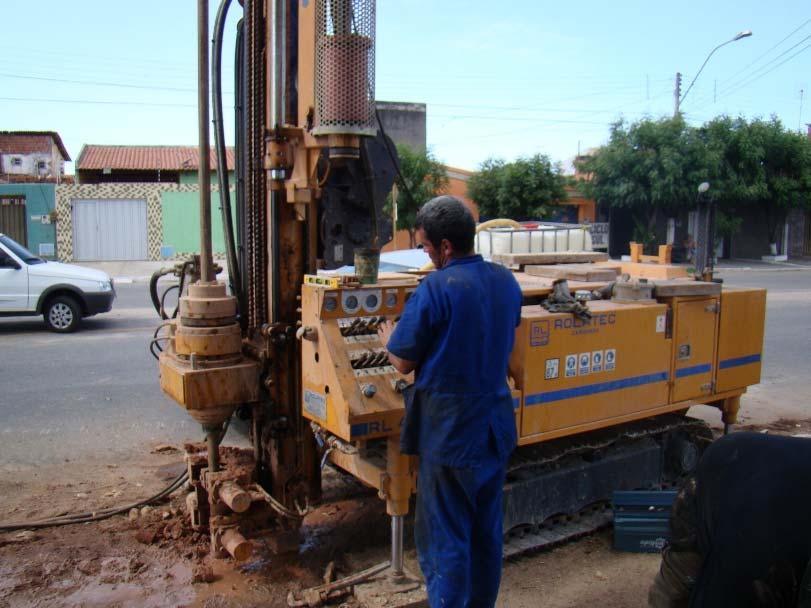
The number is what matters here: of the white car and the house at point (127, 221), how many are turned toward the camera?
1

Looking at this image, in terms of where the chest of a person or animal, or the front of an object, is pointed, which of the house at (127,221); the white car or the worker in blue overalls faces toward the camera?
the house

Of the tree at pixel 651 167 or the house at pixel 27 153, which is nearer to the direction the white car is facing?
the tree

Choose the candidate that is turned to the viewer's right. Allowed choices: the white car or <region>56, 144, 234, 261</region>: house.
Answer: the white car

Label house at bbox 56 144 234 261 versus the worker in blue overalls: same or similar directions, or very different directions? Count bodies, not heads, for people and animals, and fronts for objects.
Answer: very different directions

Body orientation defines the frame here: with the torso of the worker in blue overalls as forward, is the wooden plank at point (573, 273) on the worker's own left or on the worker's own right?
on the worker's own right

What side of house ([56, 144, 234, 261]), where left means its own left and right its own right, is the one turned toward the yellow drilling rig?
front

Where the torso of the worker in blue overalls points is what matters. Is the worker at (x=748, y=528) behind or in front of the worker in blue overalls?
behind

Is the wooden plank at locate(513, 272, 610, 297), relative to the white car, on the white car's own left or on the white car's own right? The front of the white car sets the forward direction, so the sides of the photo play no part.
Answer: on the white car's own right

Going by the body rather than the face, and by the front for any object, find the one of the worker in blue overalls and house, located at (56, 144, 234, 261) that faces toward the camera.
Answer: the house

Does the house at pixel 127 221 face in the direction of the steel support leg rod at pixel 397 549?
yes

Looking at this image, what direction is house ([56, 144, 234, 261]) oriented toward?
toward the camera

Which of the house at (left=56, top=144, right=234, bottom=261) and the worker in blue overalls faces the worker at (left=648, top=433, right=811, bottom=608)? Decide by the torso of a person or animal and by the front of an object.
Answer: the house

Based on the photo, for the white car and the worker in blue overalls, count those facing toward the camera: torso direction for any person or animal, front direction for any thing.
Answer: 0

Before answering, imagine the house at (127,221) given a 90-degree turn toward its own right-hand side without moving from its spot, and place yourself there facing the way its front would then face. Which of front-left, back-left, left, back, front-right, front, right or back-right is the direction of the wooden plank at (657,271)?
left

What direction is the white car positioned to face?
to the viewer's right

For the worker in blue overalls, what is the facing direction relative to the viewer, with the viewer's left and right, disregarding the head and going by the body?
facing away from the viewer and to the left of the viewer

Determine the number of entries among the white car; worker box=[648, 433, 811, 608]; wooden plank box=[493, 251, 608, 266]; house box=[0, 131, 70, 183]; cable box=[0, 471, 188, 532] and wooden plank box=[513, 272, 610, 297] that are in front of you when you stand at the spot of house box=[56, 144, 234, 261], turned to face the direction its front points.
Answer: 5
